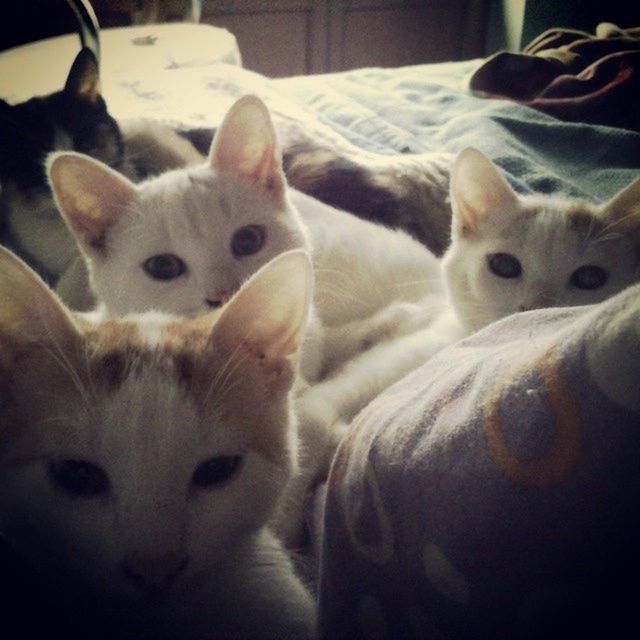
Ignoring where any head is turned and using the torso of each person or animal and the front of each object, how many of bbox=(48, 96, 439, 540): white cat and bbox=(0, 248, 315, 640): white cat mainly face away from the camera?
0

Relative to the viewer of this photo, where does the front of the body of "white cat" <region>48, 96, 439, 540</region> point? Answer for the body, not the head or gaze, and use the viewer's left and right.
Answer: facing the viewer and to the left of the viewer

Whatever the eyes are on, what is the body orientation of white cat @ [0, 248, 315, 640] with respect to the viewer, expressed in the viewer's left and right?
facing the viewer

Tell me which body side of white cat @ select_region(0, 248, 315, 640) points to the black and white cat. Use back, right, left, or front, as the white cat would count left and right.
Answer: back

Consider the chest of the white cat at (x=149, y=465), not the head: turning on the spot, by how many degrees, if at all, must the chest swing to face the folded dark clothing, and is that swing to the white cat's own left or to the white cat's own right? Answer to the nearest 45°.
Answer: approximately 135° to the white cat's own left
